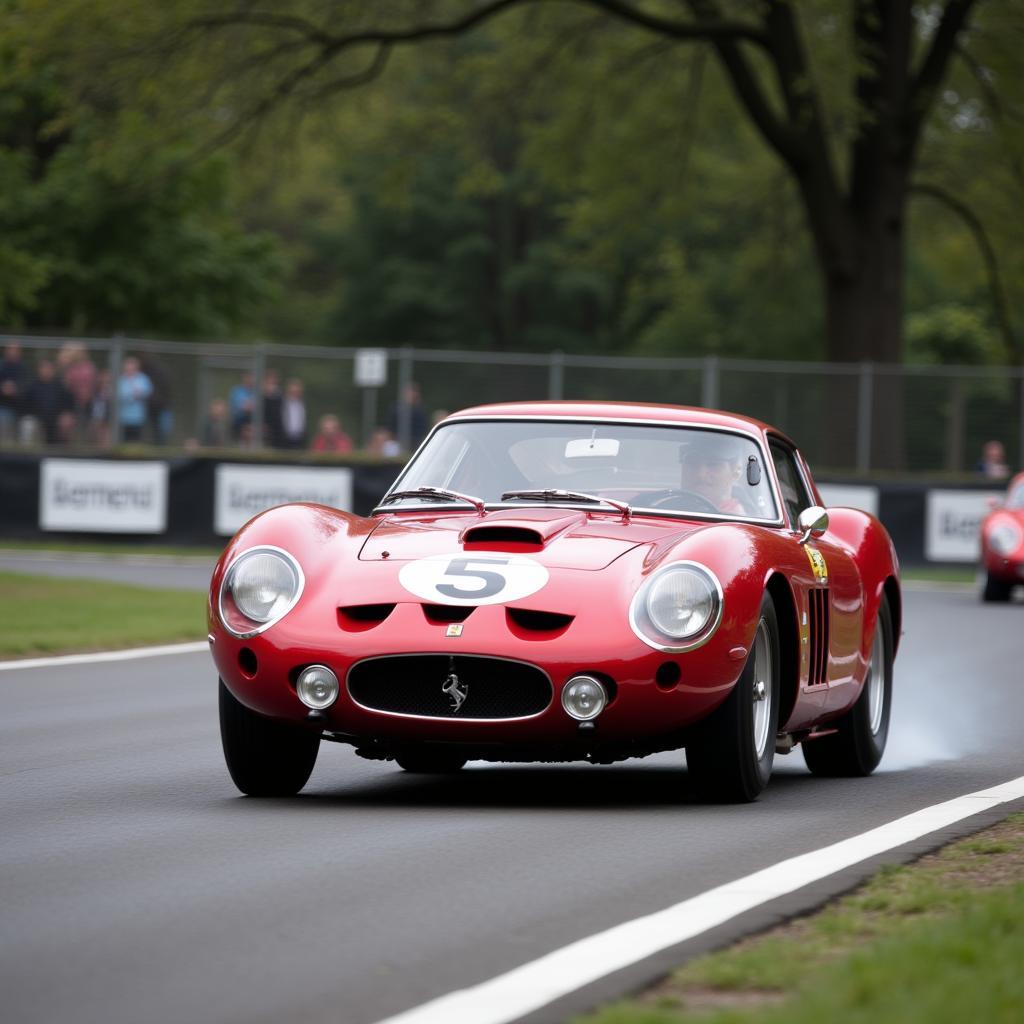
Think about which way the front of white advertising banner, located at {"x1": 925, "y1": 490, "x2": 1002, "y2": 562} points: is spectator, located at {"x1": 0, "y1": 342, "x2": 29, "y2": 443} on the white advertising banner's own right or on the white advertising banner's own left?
on the white advertising banner's own right

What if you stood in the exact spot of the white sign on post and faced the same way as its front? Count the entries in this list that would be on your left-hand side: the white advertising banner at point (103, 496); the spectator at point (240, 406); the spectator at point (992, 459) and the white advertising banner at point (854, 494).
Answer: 2

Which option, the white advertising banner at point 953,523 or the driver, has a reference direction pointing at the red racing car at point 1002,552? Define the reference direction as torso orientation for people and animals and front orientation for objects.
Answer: the white advertising banner

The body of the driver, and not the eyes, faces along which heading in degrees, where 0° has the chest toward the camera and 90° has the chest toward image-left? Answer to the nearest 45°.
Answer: approximately 45°

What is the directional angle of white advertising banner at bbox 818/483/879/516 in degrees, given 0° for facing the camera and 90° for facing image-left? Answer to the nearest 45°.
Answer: approximately 0°

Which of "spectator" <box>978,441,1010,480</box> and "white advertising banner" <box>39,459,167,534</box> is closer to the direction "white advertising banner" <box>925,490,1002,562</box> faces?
the white advertising banner

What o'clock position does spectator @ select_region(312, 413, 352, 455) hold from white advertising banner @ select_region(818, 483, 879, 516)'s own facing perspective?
The spectator is roughly at 3 o'clock from the white advertising banner.

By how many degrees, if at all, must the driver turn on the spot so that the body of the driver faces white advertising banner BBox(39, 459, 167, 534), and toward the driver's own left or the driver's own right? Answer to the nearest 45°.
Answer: approximately 90° to the driver's own right
